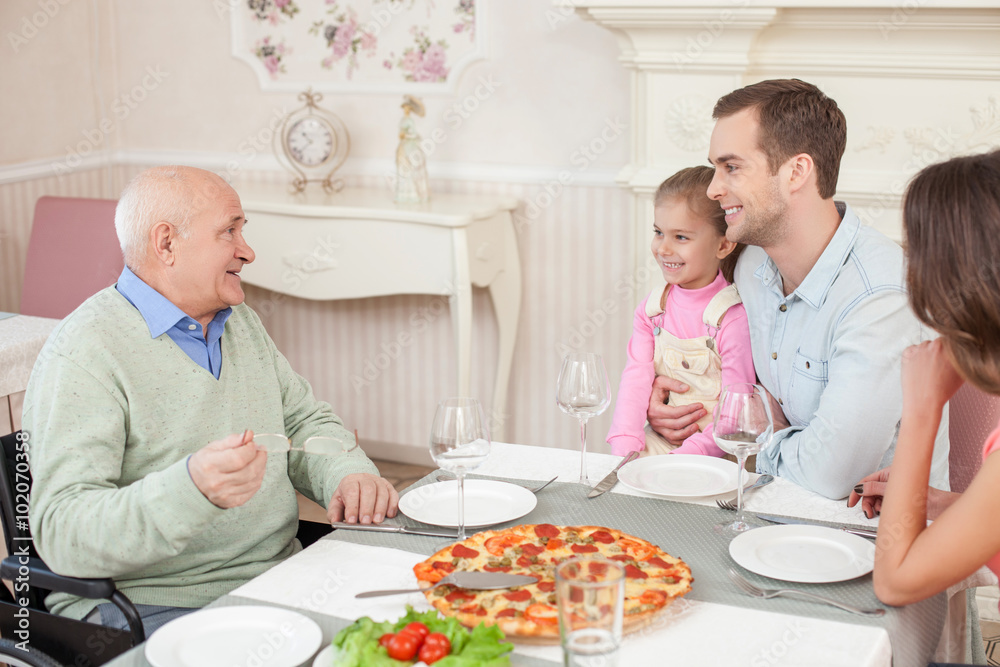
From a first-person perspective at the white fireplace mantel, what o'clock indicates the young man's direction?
The young man is roughly at 12 o'clock from the white fireplace mantel.

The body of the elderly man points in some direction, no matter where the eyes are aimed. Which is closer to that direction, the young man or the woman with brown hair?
the woman with brown hair

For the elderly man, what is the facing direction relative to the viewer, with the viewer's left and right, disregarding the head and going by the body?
facing the viewer and to the right of the viewer

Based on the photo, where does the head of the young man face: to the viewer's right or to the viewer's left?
to the viewer's left

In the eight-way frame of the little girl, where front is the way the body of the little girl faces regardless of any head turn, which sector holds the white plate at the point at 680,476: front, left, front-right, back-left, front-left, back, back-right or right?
front-left

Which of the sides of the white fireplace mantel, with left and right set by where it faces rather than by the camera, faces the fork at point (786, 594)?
front

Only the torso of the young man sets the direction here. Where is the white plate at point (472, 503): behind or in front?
in front

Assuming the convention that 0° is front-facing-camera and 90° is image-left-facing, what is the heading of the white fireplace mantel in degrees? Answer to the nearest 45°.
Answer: approximately 0°
